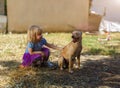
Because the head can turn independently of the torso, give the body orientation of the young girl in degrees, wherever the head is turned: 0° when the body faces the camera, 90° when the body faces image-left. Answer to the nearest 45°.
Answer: approximately 315°

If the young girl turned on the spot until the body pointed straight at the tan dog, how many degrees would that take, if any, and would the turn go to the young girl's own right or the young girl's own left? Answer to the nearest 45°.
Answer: approximately 45° to the young girl's own left
